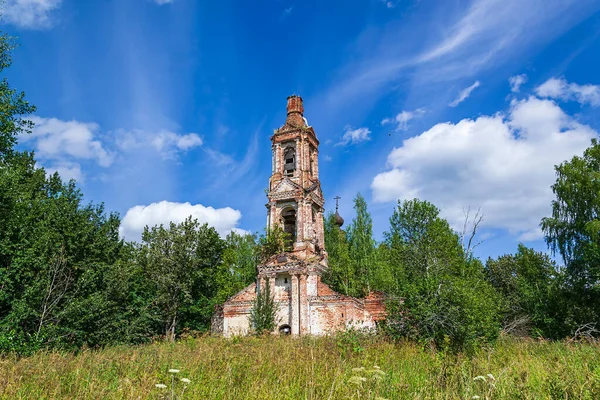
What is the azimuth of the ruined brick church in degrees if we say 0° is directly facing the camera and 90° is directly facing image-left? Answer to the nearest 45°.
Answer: approximately 45°

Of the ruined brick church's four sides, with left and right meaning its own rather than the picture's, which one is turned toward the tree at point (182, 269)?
right

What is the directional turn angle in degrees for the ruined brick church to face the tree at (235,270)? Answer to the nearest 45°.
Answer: approximately 90° to its right

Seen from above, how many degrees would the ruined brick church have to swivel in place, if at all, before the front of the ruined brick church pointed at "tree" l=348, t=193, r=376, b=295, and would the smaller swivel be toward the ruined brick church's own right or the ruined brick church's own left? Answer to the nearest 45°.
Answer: approximately 180°
